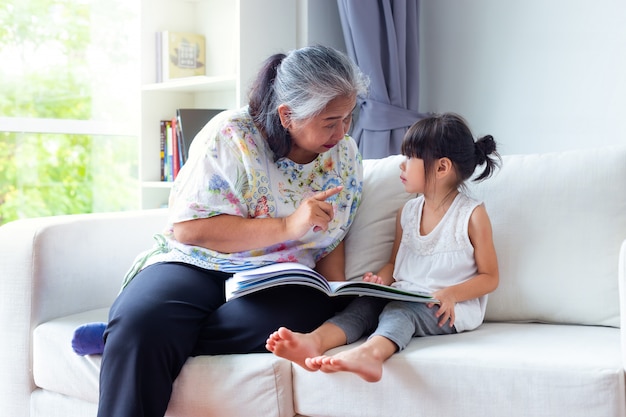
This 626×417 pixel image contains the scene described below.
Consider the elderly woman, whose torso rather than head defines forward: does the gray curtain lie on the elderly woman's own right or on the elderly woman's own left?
on the elderly woman's own left

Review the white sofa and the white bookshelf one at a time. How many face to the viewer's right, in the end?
0

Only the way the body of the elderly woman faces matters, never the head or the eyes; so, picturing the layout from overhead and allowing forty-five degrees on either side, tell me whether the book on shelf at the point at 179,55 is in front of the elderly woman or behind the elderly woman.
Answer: behind

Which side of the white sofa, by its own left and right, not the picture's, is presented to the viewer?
front

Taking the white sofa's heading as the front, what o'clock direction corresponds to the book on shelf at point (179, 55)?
The book on shelf is roughly at 5 o'clock from the white sofa.

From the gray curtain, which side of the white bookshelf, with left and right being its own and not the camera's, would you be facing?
left

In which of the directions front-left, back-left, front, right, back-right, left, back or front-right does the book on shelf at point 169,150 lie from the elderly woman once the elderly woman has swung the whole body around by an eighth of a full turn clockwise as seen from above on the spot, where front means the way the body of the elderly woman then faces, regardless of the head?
back

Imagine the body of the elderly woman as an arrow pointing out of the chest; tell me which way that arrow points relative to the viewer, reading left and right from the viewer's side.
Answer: facing the viewer and to the right of the viewer

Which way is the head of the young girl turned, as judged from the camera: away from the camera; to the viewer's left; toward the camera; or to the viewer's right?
to the viewer's left

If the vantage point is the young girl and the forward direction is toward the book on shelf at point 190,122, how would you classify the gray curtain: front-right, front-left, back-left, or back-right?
front-right

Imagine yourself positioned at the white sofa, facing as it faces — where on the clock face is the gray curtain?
The gray curtain is roughly at 6 o'clock from the white sofa.

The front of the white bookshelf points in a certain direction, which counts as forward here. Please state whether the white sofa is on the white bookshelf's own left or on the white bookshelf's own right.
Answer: on the white bookshelf's own left

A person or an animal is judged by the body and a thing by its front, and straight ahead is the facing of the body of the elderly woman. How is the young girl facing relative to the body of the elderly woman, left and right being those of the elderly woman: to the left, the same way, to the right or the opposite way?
to the right

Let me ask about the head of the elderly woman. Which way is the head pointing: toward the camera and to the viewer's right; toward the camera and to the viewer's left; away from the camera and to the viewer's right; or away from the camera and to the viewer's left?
toward the camera and to the viewer's right

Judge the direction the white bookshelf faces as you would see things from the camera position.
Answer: facing the viewer and to the left of the viewer
